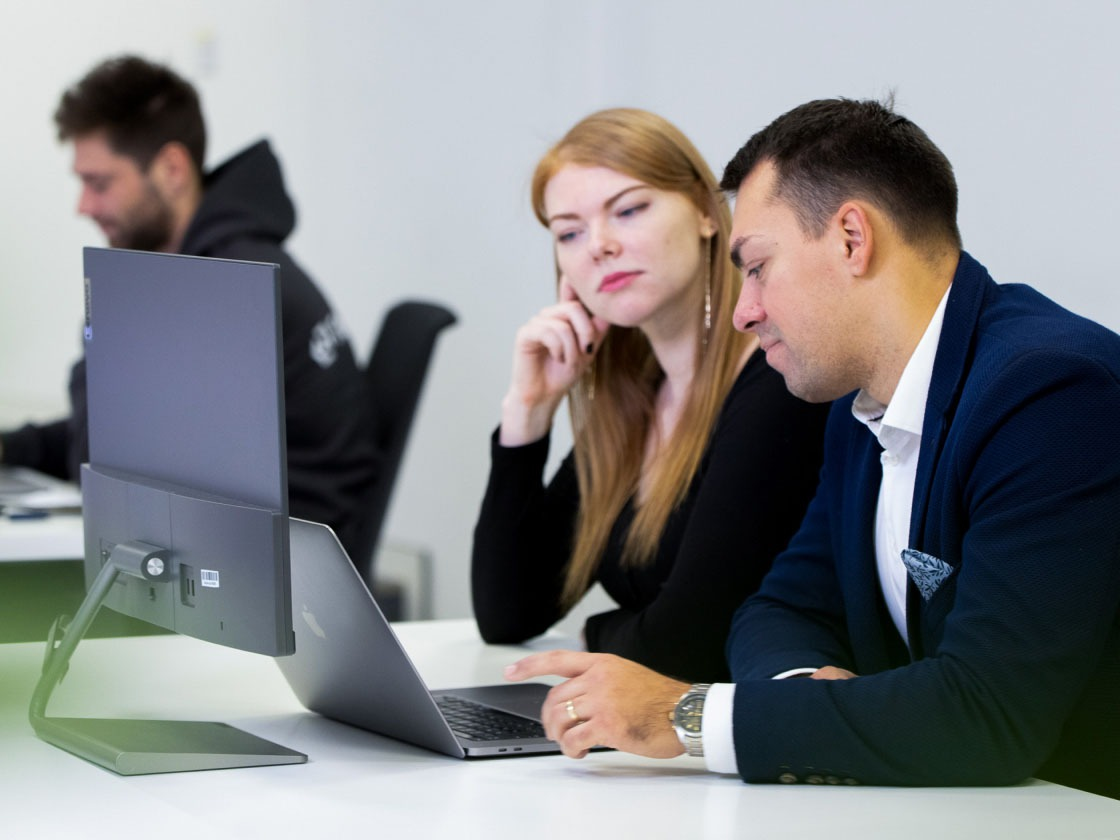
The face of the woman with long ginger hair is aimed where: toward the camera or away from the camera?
toward the camera

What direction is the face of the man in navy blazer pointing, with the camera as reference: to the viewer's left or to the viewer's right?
to the viewer's left

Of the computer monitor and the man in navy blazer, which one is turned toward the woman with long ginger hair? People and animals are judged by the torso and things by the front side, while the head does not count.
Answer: the computer monitor

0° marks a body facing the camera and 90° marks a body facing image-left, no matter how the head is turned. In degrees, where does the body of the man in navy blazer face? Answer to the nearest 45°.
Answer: approximately 45°

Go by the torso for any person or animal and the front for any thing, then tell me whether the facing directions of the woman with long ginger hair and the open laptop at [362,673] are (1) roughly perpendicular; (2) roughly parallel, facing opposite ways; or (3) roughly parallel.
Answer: roughly parallel, facing opposite ways

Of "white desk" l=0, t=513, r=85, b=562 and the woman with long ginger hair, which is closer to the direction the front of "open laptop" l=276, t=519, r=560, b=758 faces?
the woman with long ginger hair

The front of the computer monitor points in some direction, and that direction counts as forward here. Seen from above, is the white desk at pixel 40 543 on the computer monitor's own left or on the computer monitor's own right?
on the computer monitor's own left

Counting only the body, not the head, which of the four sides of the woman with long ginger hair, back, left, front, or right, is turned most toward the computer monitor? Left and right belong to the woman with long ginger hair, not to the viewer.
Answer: front

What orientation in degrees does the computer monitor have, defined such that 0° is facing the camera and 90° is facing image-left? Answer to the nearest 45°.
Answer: approximately 225°

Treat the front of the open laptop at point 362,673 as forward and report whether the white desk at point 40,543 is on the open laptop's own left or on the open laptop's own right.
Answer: on the open laptop's own left

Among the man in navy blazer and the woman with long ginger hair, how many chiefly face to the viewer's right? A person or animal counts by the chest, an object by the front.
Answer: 0

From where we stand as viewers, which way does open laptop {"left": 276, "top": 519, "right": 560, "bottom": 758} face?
facing away from the viewer and to the right of the viewer

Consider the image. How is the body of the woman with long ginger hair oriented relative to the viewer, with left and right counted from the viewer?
facing the viewer and to the left of the viewer

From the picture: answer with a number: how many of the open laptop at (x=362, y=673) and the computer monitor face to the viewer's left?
0
